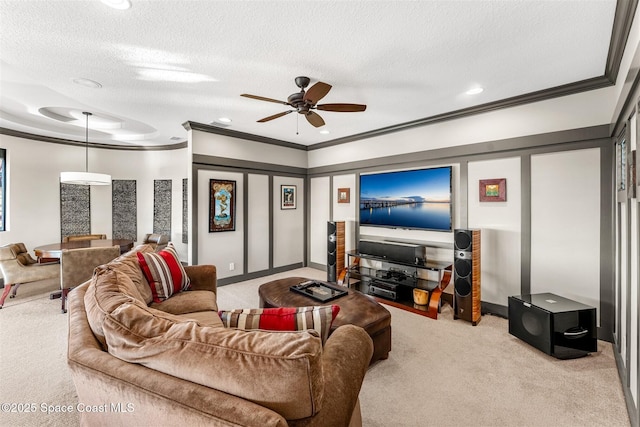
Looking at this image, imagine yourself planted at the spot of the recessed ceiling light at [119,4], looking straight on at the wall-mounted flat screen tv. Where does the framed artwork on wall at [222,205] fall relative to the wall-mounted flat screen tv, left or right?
left

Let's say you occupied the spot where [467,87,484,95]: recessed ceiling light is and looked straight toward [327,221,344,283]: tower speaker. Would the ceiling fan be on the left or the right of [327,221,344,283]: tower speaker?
left

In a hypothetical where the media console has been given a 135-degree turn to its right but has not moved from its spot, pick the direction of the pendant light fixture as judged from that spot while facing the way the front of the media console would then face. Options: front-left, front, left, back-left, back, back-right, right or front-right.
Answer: left

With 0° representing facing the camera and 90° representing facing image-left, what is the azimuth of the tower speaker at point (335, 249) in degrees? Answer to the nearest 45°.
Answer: approximately 45°

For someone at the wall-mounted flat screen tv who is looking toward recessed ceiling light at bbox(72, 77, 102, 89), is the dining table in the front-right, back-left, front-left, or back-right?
front-right

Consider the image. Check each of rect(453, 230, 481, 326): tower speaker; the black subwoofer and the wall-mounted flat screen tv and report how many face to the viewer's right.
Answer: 0

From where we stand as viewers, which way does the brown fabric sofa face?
facing away from the viewer and to the right of the viewer

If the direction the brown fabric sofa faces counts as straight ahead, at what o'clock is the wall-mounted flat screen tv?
The wall-mounted flat screen tv is roughly at 12 o'clock from the brown fabric sofa.

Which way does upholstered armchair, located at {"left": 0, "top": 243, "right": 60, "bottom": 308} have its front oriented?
to the viewer's right

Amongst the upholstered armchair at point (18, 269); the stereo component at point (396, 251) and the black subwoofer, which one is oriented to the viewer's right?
the upholstered armchair

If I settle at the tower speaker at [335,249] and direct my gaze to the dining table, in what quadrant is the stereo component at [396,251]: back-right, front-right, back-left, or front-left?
back-left

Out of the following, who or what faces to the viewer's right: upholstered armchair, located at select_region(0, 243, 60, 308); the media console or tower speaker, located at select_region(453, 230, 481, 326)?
the upholstered armchair

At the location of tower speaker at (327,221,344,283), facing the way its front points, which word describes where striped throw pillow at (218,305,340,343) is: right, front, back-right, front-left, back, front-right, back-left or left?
front-left

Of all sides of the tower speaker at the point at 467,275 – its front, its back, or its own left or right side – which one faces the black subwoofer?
left

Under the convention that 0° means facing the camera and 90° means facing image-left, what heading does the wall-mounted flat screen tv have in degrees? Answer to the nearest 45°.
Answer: approximately 45°

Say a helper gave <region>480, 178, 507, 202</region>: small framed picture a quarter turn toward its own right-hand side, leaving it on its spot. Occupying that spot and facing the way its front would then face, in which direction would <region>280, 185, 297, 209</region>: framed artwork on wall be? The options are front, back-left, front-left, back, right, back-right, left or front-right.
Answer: front-left

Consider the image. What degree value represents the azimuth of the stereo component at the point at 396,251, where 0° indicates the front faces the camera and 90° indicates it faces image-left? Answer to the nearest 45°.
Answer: approximately 45°
